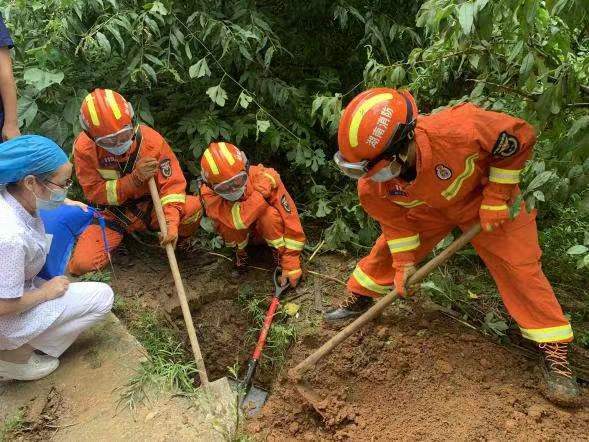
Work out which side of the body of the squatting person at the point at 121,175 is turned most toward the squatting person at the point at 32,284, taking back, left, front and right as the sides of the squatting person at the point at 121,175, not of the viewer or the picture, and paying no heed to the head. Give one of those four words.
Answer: front

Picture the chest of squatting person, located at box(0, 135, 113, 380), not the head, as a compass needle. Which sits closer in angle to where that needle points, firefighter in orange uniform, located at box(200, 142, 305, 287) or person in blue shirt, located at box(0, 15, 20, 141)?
the firefighter in orange uniform

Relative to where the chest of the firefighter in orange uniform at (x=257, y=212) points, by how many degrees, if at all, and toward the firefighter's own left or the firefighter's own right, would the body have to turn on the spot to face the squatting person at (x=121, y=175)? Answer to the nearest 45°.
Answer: approximately 90° to the firefighter's own right

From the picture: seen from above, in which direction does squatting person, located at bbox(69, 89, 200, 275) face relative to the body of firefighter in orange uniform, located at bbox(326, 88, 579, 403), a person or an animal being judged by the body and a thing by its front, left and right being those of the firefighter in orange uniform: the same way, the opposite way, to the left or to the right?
to the left

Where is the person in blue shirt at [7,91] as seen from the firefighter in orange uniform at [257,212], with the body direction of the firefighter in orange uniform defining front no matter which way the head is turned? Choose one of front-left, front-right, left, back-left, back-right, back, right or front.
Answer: right

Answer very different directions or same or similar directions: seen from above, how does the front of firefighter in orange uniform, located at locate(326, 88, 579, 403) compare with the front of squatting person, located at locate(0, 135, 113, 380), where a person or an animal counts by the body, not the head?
very different directions

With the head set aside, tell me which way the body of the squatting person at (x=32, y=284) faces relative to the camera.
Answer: to the viewer's right

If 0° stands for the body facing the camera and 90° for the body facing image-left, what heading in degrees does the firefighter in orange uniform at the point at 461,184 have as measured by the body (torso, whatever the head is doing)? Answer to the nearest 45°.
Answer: approximately 45°

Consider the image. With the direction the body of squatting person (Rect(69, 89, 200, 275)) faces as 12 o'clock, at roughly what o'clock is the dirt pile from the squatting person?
The dirt pile is roughly at 11 o'clock from the squatting person.

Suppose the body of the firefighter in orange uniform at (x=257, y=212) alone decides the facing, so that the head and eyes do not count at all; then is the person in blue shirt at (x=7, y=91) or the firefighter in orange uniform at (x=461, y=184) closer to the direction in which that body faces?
the firefighter in orange uniform

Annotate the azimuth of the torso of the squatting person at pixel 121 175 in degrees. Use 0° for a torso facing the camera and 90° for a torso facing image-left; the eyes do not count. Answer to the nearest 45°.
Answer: approximately 0°
